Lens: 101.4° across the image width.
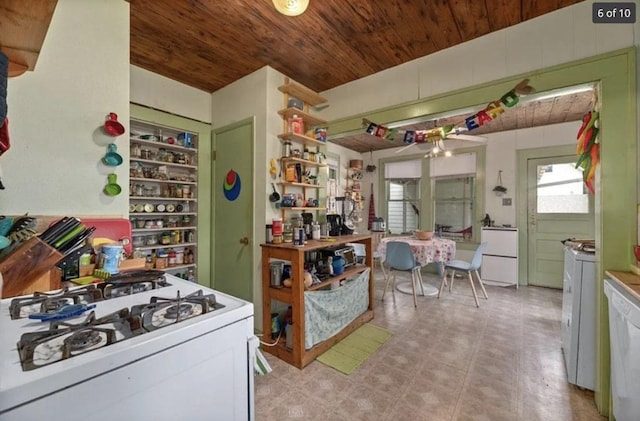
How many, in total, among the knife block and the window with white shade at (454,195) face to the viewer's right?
1

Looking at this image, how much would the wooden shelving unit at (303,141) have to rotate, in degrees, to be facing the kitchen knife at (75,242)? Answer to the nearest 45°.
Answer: approximately 90° to its right

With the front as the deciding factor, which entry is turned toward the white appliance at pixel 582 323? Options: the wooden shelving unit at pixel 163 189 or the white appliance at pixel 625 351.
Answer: the wooden shelving unit

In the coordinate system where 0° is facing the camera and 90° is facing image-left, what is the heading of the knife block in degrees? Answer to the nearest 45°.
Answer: approximately 270°

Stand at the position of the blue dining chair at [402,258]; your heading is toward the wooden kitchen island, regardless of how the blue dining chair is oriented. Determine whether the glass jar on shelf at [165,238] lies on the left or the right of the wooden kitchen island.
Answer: right

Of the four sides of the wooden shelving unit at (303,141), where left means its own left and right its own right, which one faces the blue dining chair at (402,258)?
left

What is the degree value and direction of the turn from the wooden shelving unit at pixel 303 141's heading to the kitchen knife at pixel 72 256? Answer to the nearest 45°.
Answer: approximately 90° to its right

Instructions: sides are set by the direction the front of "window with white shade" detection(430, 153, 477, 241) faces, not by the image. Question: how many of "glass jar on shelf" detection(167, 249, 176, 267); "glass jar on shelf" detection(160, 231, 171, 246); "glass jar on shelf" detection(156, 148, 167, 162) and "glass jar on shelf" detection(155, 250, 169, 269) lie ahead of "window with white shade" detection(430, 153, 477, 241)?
4

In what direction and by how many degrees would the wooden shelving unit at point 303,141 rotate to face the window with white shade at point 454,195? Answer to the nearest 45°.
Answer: approximately 90° to its left

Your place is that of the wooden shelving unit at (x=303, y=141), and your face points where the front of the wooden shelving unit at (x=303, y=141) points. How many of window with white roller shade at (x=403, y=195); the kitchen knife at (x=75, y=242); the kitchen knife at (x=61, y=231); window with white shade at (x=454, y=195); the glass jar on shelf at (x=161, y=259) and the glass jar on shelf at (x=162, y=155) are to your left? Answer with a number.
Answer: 2

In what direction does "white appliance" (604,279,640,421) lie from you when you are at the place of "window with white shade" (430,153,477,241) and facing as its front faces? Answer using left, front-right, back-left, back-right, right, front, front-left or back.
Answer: front-left

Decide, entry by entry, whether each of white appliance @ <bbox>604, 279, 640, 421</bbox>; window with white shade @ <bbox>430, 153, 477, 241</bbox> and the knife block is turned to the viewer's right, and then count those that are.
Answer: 1

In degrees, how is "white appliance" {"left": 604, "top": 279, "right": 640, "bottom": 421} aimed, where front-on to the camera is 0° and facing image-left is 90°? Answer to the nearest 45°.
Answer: approximately 45°

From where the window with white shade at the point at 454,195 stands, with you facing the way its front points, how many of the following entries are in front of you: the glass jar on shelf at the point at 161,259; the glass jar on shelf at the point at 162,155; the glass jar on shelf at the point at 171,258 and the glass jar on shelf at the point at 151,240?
4
